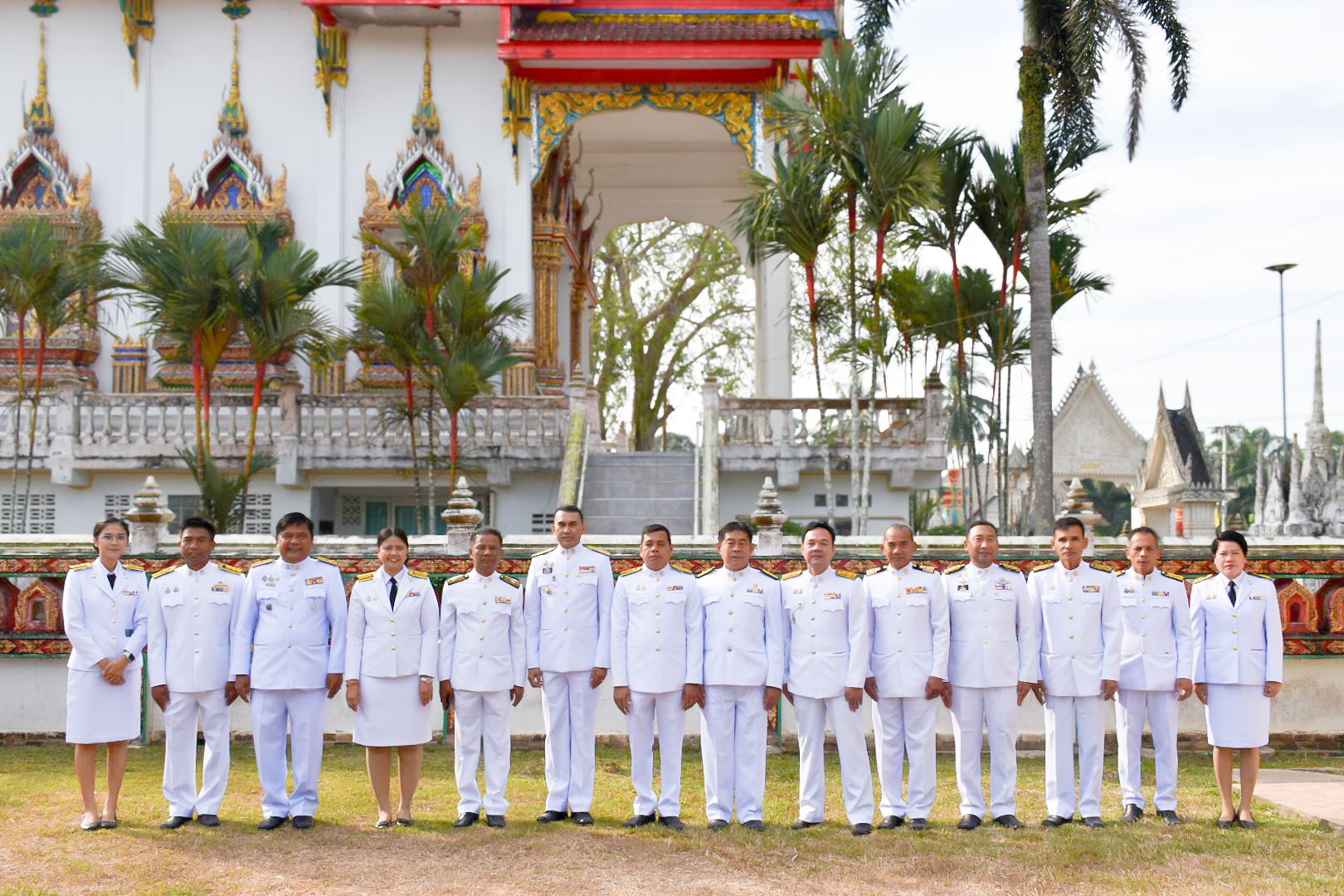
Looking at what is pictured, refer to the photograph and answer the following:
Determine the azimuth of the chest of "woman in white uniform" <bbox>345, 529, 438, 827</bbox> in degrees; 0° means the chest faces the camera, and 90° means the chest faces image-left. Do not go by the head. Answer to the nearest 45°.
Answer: approximately 0°

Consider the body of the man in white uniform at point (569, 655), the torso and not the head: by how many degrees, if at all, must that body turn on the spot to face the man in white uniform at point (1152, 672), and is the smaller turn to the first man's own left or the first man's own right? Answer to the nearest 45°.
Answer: approximately 90° to the first man's own left

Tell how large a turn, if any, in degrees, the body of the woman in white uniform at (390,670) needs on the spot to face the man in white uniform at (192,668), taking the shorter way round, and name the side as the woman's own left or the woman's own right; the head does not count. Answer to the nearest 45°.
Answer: approximately 90° to the woman's own right

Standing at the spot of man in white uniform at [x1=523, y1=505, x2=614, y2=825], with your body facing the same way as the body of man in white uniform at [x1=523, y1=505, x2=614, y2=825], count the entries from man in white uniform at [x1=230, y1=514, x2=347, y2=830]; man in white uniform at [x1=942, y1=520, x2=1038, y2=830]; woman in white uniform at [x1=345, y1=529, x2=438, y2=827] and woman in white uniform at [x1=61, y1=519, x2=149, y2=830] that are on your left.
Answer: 1

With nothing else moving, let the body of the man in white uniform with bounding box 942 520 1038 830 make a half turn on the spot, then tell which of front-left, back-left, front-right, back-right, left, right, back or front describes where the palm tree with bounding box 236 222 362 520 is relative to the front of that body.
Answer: front-left

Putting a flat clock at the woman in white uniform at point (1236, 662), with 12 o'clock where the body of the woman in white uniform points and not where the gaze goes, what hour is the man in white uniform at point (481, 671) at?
The man in white uniform is roughly at 2 o'clock from the woman in white uniform.

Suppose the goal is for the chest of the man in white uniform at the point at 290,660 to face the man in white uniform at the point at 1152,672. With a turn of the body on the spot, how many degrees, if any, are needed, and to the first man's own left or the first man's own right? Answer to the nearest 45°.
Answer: approximately 90° to the first man's own left
